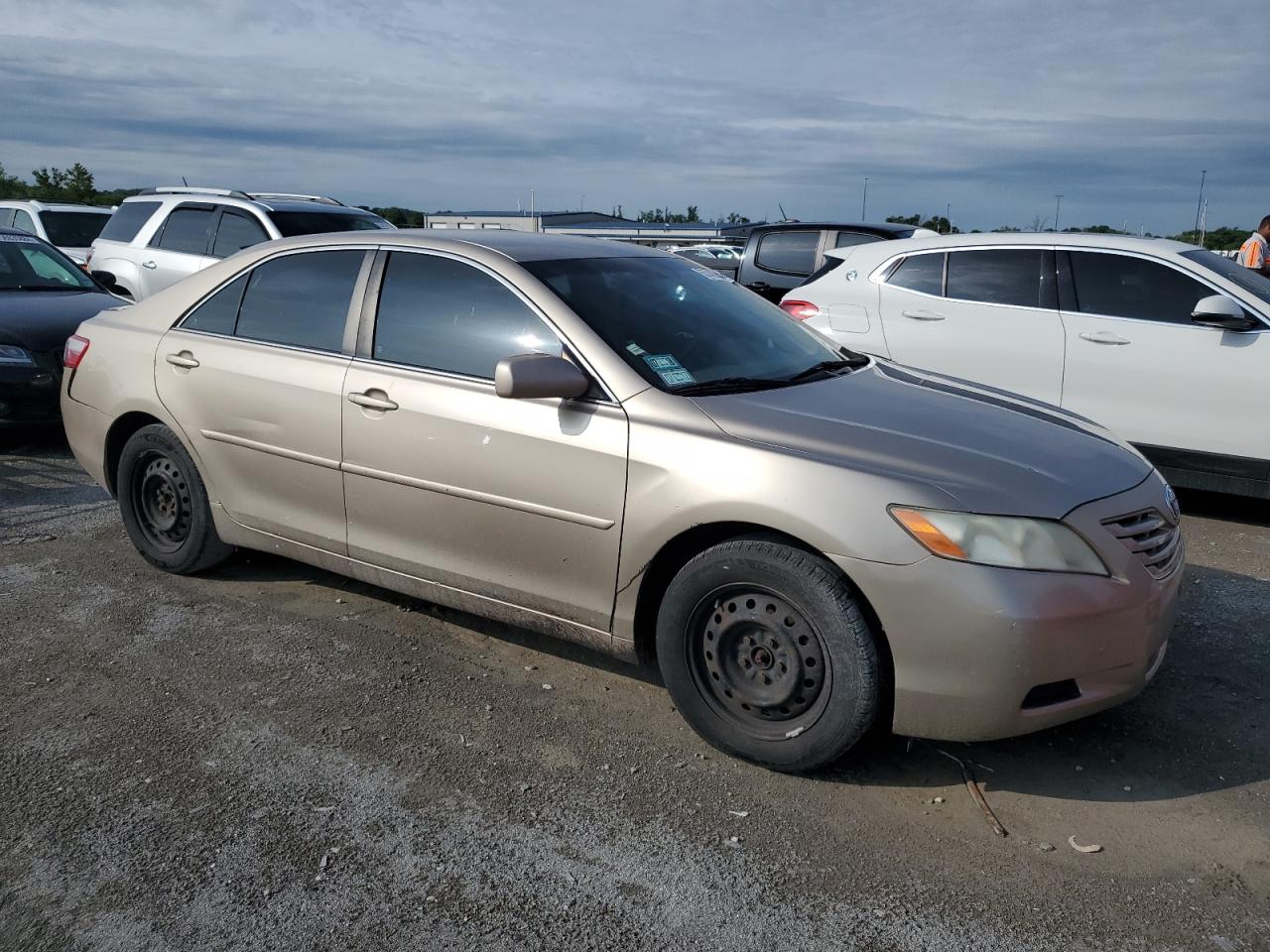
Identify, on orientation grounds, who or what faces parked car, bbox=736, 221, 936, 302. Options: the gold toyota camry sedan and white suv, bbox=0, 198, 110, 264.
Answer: the white suv

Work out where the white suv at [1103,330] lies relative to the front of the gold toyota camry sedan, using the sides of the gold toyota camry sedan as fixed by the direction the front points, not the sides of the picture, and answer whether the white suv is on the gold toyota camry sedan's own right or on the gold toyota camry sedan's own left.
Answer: on the gold toyota camry sedan's own left

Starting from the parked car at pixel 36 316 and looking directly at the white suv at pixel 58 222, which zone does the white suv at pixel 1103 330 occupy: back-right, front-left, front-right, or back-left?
back-right

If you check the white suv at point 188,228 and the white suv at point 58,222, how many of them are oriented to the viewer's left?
0

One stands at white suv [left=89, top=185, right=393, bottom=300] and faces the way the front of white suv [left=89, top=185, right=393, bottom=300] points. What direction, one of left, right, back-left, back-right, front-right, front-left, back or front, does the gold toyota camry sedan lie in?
front-right

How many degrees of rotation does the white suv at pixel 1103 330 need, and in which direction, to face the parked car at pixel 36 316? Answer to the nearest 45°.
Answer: approximately 135° to its right

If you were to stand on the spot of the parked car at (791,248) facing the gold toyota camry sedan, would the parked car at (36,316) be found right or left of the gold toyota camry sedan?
right

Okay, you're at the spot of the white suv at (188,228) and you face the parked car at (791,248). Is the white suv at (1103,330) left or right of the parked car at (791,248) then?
right

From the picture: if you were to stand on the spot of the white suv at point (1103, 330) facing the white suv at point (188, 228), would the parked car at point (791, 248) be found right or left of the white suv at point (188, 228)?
right

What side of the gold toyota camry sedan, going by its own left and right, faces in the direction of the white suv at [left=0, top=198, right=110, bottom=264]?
back

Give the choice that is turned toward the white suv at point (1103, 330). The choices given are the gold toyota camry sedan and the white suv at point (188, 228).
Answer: the white suv at point (188, 228)

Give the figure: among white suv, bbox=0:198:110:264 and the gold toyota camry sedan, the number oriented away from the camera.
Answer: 0

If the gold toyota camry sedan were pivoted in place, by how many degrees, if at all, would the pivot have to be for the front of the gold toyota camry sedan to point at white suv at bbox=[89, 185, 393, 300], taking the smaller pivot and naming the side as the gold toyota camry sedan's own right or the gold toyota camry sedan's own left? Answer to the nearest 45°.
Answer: approximately 180°
